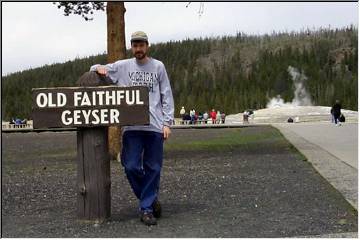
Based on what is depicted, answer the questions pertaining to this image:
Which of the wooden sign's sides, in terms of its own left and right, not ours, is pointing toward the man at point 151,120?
left

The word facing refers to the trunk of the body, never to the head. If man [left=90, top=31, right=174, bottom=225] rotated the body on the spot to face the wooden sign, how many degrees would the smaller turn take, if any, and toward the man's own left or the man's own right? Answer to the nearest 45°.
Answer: approximately 90° to the man's own right

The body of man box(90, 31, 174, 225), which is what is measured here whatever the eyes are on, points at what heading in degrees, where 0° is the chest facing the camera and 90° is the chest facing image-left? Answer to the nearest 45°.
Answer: approximately 0°

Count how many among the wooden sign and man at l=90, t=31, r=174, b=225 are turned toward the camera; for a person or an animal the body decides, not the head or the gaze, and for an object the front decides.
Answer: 2
